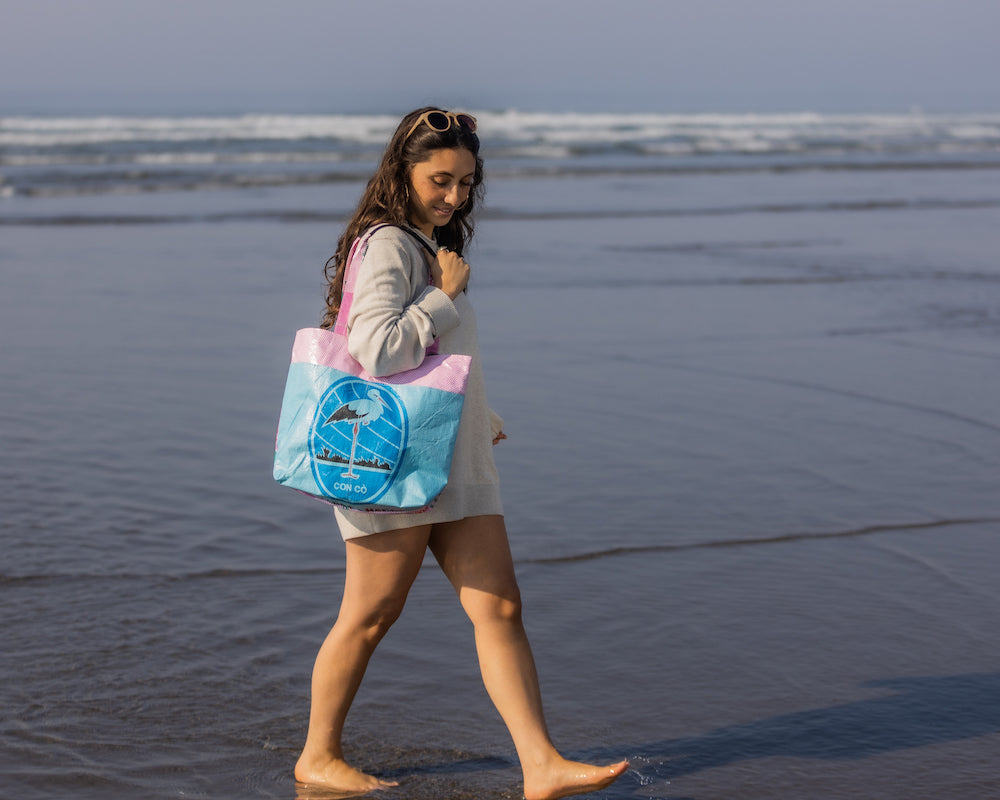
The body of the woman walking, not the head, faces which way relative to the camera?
to the viewer's right

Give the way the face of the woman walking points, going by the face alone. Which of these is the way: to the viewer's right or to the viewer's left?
to the viewer's right
